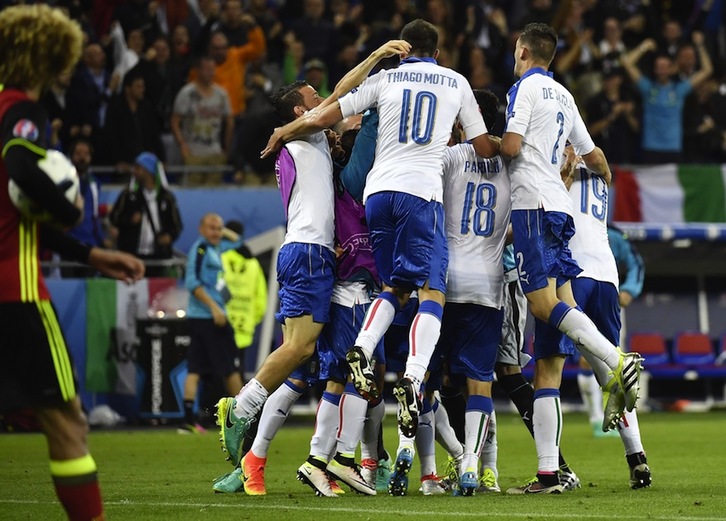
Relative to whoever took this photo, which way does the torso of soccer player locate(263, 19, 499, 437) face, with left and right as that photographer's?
facing away from the viewer

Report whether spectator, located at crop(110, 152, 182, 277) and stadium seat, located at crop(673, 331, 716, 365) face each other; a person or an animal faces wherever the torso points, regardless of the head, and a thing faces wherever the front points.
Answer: no

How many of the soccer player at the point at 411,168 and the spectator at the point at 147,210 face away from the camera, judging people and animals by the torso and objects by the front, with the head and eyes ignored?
1

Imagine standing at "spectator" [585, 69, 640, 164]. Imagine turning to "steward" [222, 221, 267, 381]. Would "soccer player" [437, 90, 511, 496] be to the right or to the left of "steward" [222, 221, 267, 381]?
left

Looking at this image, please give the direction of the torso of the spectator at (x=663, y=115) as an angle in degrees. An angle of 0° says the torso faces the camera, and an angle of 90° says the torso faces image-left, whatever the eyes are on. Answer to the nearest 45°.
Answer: approximately 0°

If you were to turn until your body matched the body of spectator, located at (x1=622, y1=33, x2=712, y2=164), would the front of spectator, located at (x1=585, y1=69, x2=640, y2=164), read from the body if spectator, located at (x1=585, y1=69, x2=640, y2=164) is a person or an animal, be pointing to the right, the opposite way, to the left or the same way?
the same way

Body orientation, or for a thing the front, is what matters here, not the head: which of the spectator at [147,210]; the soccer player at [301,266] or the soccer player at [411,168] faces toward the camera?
the spectator

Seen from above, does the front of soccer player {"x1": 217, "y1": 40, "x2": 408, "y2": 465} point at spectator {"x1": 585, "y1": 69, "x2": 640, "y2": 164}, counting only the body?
no

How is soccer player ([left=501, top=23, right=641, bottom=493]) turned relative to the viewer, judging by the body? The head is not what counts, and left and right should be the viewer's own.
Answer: facing away from the viewer and to the left of the viewer

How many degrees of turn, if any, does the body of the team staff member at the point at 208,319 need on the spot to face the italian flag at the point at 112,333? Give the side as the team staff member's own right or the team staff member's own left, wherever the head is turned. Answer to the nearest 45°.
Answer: approximately 180°

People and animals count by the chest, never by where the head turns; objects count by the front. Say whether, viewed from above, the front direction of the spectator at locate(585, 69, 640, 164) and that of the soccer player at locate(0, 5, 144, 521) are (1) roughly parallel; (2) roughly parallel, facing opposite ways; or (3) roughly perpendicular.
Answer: roughly parallel, facing opposite ways

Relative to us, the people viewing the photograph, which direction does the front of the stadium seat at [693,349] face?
facing the viewer

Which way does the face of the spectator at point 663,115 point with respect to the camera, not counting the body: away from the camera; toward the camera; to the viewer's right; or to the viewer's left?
toward the camera

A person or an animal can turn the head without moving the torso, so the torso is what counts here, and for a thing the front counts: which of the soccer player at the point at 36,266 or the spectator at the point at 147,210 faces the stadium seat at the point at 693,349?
the soccer player

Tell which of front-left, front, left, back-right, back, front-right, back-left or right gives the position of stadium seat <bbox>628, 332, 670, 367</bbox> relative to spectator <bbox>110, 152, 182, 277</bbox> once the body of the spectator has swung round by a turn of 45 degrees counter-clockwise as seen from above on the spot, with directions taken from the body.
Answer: front-left

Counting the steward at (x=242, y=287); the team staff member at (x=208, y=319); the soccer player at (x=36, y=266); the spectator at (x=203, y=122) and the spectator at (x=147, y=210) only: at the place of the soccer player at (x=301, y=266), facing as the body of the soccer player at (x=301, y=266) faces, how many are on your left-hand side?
4

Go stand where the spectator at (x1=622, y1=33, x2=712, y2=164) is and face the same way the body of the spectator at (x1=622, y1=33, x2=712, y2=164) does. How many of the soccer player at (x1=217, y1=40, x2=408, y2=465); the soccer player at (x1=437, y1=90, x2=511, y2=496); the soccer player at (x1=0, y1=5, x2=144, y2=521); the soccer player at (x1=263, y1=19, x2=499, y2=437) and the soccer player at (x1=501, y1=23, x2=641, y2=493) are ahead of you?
5

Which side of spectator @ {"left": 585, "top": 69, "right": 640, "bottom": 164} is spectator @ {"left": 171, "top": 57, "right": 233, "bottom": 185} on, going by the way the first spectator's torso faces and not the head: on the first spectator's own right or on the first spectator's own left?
on the first spectator's own right
